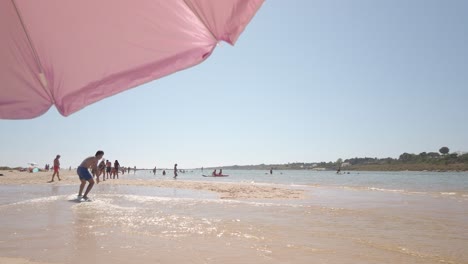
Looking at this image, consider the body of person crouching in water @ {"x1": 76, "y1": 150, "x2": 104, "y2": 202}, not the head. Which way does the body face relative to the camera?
to the viewer's right

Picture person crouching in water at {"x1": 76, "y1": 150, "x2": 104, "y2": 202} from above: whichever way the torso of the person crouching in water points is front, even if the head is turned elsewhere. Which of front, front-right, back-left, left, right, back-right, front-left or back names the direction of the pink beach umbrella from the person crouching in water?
right
